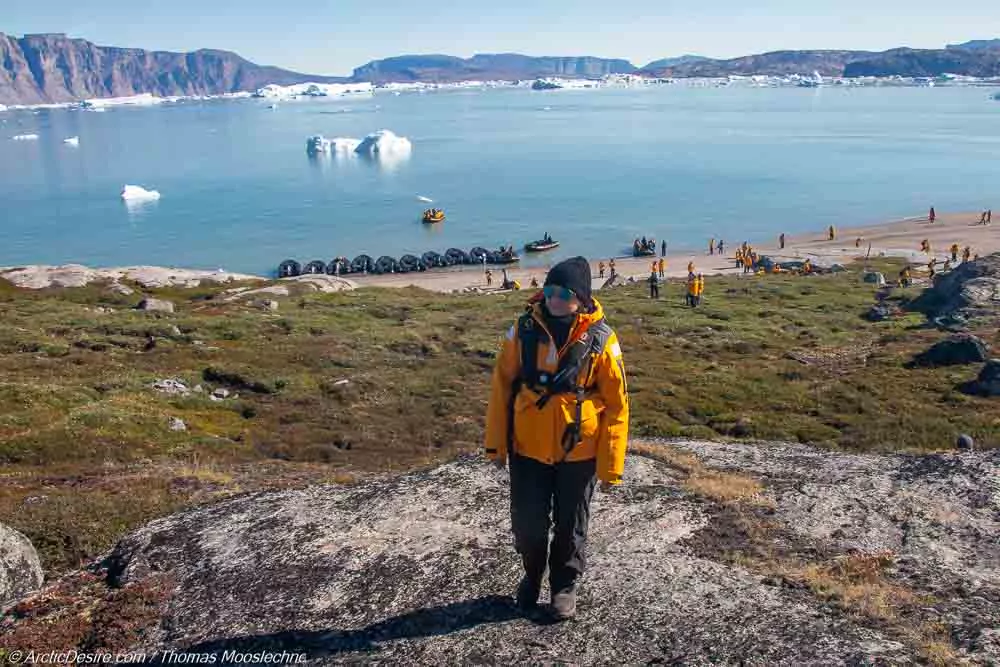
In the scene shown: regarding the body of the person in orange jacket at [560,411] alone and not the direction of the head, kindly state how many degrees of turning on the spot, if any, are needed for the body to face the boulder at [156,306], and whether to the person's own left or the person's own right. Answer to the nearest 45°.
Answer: approximately 135° to the person's own right

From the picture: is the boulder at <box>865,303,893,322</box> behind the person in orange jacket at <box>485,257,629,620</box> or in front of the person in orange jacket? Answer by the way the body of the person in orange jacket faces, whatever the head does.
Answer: behind

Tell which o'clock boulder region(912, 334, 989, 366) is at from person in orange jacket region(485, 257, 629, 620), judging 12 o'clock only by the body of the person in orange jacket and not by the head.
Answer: The boulder is roughly at 7 o'clock from the person in orange jacket.

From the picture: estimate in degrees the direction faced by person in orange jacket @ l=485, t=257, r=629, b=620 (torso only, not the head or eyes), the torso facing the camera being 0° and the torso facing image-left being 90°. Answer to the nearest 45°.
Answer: approximately 0°

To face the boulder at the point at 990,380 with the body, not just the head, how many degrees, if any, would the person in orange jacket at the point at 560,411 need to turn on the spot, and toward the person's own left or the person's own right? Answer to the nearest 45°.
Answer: approximately 135° to the person's own left

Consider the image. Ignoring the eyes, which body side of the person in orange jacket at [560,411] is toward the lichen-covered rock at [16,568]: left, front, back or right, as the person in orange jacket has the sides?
right

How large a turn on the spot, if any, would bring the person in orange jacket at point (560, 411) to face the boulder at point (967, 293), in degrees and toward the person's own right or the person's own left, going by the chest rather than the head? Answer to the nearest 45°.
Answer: approximately 135° to the person's own left
